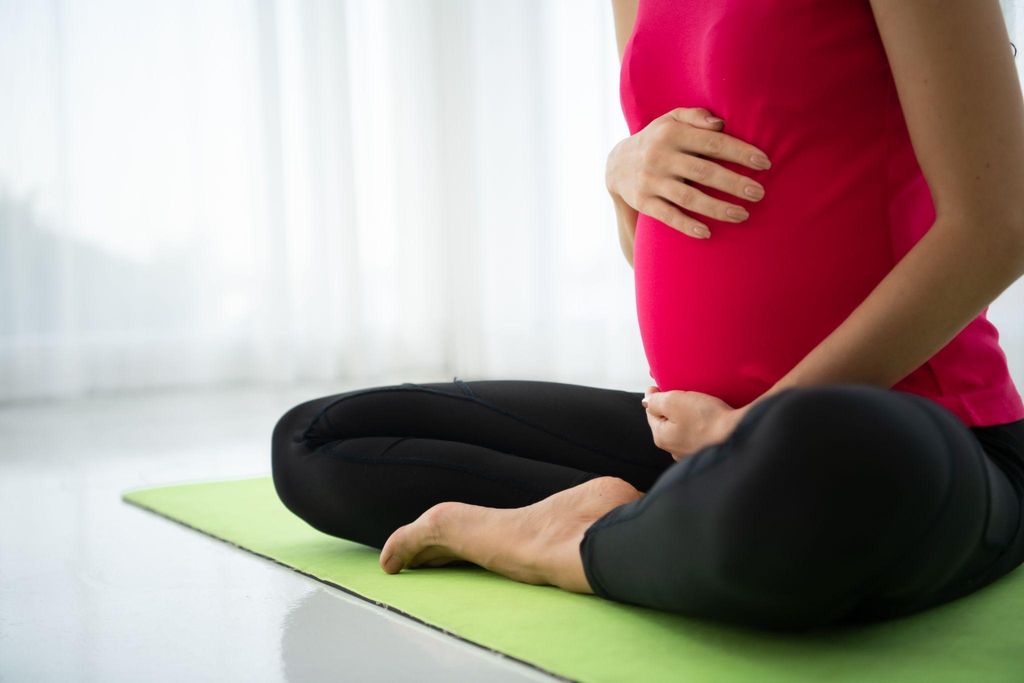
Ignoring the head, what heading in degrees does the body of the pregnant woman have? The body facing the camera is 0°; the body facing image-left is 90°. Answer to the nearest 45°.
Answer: approximately 45°
